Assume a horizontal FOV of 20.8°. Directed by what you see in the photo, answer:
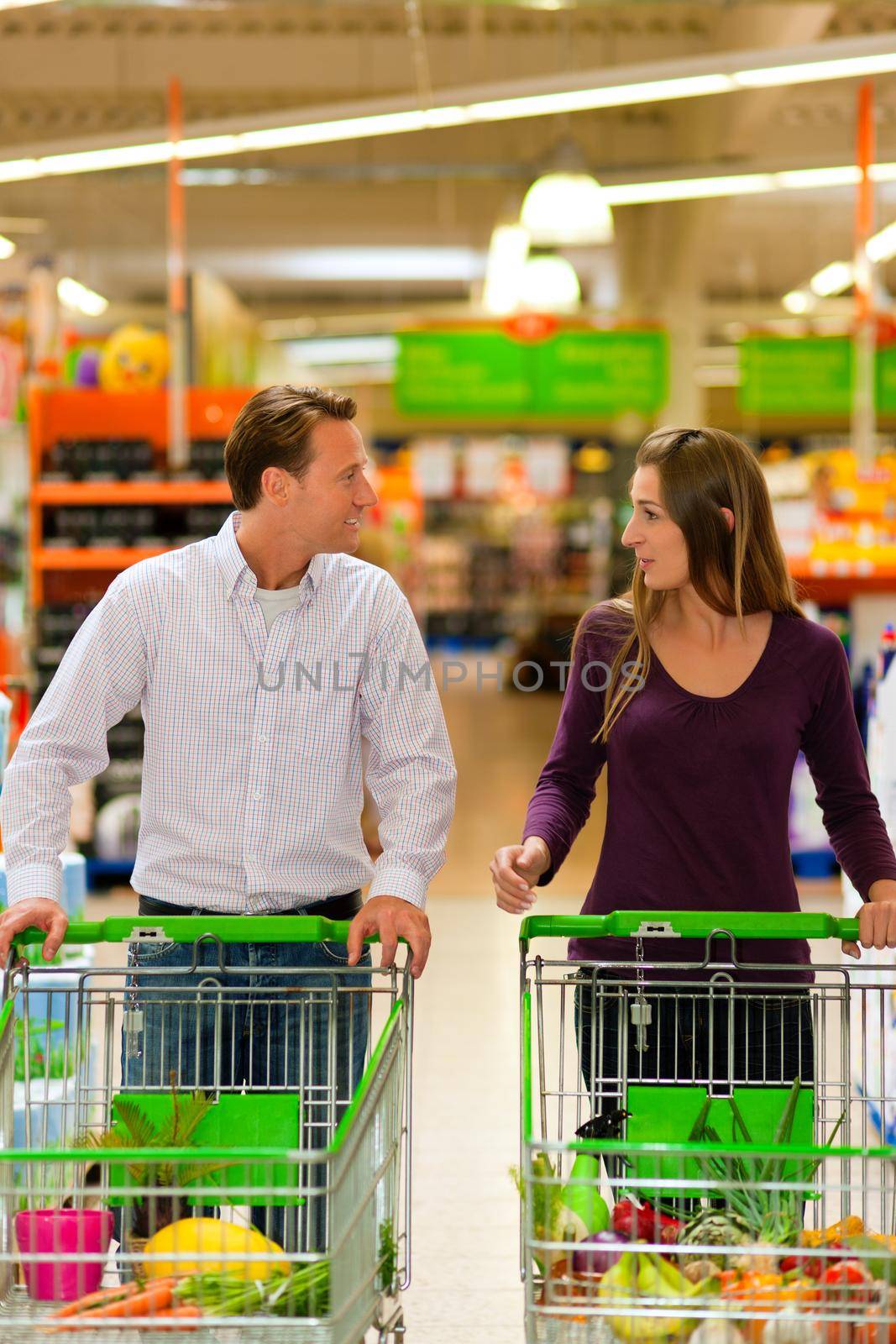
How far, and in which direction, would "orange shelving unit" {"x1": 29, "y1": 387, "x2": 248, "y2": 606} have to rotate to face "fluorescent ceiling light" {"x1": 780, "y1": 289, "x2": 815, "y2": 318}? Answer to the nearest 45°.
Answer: approximately 135° to its left

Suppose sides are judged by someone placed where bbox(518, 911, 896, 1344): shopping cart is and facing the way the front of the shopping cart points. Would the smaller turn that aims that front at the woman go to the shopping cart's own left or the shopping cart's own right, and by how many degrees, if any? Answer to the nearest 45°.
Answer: approximately 180°

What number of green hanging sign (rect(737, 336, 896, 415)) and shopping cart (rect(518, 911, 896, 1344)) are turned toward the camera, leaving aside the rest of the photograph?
2

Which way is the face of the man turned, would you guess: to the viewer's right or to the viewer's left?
to the viewer's right

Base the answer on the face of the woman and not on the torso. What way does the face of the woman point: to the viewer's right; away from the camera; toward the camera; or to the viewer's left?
to the viewer's left

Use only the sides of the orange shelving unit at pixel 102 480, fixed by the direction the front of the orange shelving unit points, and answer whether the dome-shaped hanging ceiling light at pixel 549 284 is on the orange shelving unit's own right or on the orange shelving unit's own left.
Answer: on the orange shelving unit's own left

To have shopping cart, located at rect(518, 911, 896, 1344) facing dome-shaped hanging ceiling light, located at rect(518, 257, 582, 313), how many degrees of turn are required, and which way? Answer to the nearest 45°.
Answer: approximately 180°

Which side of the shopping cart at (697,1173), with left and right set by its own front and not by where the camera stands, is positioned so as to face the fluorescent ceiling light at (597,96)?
back

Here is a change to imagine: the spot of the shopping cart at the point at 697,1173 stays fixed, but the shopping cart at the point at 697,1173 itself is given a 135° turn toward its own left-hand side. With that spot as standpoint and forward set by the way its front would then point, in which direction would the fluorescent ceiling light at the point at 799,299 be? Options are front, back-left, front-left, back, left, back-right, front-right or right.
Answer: front-left
